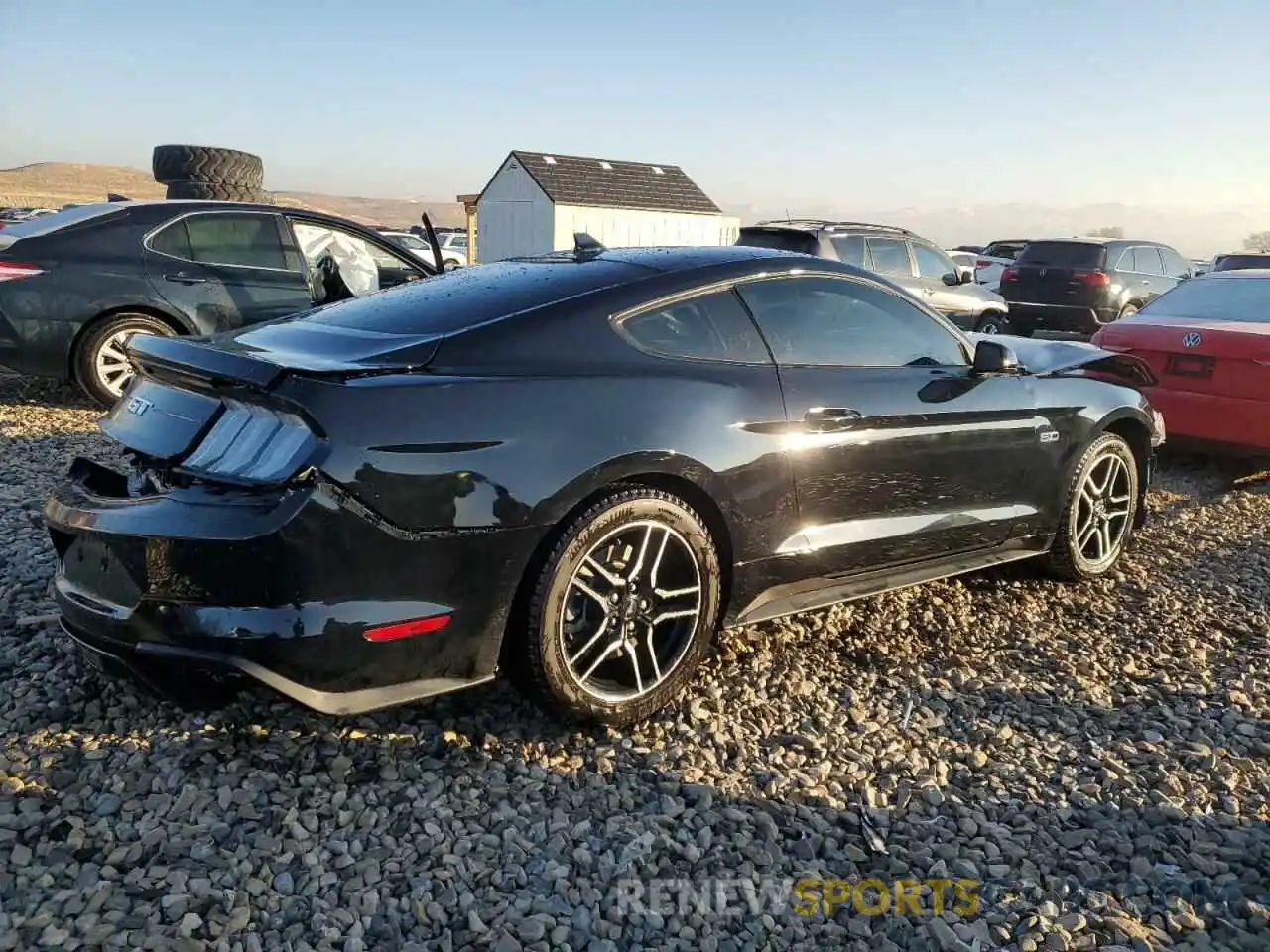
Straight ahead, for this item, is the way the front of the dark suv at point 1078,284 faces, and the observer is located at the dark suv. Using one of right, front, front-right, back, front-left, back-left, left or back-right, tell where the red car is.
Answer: back-right

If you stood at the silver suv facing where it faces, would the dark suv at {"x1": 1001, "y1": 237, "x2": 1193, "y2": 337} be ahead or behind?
ahead

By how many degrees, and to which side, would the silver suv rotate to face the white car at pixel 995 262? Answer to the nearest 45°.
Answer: approximately 45° to its left

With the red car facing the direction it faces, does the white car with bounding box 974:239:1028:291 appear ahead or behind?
ahead

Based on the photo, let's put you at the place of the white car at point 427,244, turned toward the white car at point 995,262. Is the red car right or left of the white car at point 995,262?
right

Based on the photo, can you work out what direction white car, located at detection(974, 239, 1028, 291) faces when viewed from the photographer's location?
facing away from the viewer and to the right of the viewer

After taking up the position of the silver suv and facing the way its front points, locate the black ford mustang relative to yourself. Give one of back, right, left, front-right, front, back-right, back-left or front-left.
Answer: back-right

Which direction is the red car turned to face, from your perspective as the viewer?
facing away from the viewer

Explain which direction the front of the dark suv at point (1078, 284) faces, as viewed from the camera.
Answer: facing away from the viewer and to the right of the viewer

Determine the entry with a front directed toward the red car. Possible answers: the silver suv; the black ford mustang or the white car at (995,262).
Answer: the black ford mustang

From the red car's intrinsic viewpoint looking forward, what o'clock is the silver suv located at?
The silver suv is roughly at 11 o'clock from the red car.

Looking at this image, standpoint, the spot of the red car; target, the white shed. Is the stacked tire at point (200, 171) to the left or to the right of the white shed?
left

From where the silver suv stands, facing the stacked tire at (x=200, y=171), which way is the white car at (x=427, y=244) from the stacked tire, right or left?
right

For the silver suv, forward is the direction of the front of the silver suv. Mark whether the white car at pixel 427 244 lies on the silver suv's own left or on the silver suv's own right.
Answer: on the silver suv's own left
